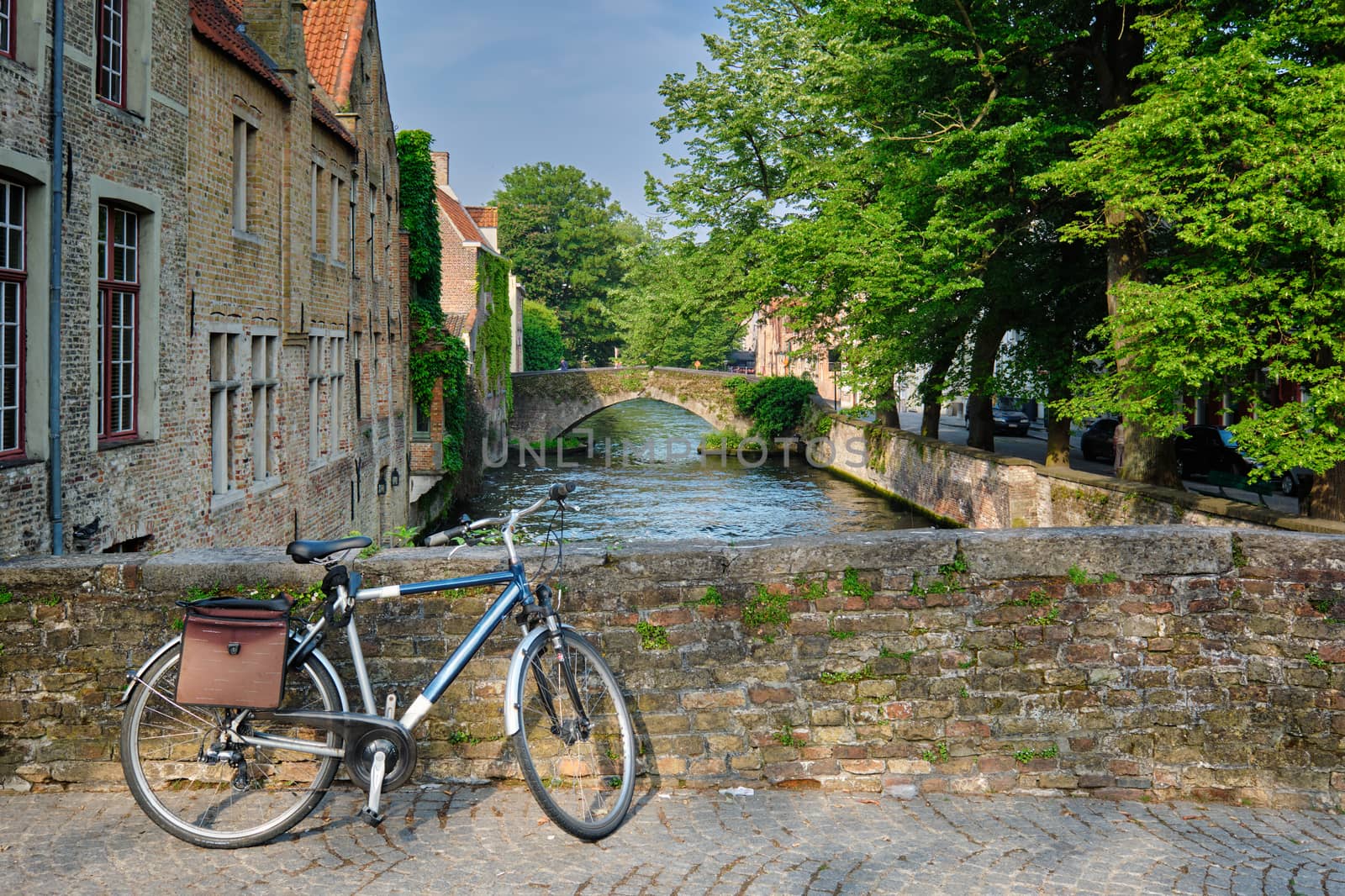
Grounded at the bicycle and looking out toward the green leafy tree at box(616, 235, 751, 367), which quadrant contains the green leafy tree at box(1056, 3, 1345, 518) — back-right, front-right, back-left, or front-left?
front-right

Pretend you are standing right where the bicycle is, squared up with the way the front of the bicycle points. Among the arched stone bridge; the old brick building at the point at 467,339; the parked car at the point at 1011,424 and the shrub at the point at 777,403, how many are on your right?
0

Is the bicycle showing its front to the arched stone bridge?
no

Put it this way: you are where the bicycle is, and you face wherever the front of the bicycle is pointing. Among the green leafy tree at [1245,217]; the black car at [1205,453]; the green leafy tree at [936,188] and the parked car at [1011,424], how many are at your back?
0

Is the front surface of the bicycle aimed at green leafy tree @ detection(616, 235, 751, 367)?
no

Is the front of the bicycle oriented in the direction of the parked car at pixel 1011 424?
no

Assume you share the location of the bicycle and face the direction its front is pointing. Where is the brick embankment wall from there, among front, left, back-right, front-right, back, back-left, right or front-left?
front-left

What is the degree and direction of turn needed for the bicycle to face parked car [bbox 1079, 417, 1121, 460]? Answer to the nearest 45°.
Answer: approximately 45° to its left

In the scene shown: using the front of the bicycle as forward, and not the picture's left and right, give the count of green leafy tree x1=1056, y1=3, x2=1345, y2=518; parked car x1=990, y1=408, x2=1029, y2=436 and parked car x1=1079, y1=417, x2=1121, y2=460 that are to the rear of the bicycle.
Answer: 0

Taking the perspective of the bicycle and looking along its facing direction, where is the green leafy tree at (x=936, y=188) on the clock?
The green leafy tree is roughly at 10 o'clock from the bicycle.

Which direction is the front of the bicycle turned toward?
to the viewer's right

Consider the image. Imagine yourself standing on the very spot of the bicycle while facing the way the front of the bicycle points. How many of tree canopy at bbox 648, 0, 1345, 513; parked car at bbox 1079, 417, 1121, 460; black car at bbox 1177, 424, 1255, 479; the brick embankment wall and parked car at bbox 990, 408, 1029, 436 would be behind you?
0

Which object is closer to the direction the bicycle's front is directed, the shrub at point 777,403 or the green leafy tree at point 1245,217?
the green leafy tree
